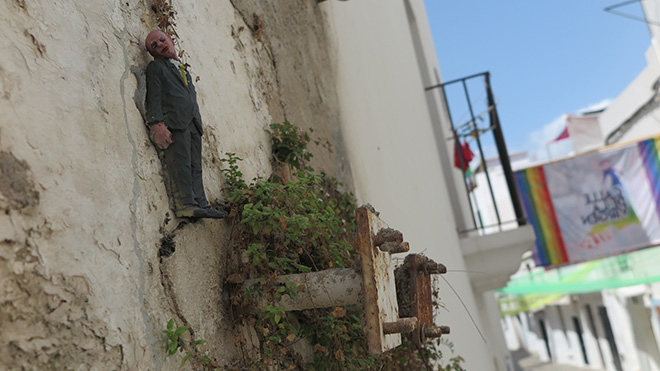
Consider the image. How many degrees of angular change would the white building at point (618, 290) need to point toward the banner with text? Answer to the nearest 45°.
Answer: approximately 45° to its left

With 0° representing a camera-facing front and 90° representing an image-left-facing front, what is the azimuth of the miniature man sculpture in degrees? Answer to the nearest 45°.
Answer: approximately 315°

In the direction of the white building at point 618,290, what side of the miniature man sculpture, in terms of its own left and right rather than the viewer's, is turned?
left
